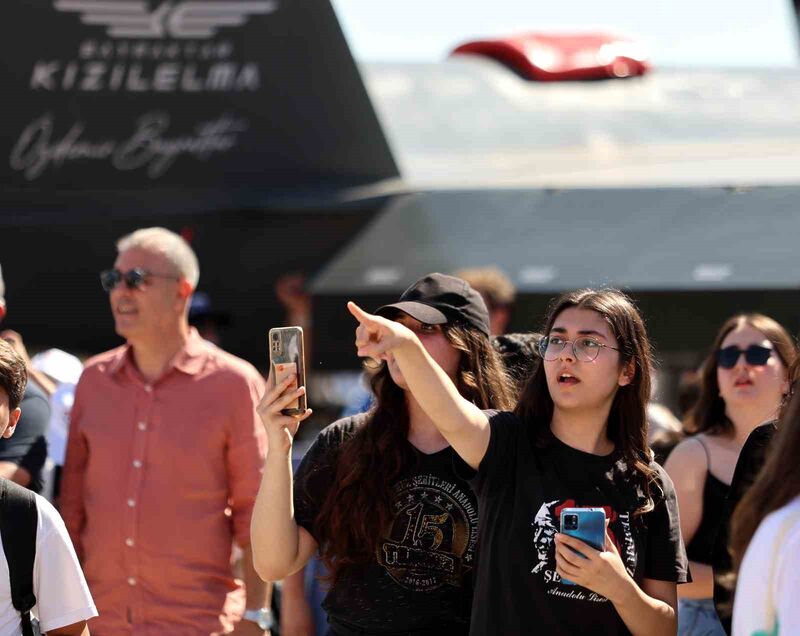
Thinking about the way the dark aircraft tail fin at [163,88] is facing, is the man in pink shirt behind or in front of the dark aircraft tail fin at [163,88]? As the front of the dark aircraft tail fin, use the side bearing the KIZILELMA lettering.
in front

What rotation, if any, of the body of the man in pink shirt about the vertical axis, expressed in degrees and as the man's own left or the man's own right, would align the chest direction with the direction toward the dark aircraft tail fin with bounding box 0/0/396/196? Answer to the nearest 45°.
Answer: approximately 135° to the man's own right

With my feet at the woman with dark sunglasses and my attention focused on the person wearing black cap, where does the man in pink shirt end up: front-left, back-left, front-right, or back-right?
front-right

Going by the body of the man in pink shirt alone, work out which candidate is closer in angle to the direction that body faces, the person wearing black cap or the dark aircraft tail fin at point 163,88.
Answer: the person wearing black cap

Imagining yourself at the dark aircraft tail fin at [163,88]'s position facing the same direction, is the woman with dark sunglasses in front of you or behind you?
in front

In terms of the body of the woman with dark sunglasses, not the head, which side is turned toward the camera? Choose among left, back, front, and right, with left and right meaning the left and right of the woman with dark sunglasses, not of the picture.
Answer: front

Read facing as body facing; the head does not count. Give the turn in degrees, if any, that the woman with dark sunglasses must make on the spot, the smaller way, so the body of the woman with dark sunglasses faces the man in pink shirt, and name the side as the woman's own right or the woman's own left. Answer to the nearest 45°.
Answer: approximately 90° to the woman's own right

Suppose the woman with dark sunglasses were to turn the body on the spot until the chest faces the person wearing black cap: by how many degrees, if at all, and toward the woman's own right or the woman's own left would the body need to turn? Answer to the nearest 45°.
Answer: approximately 45° to the woman's own right
